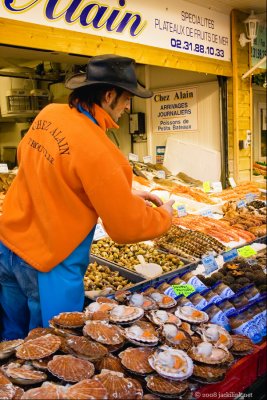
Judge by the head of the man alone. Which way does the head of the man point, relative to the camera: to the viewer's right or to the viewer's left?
to the viewer's right

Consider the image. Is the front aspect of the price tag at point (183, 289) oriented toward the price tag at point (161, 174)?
no

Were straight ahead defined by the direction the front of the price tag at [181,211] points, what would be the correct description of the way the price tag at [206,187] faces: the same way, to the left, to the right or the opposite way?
the same way

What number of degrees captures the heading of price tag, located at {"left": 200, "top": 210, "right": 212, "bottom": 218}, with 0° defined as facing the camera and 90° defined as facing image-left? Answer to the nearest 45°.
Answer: approximately 0°

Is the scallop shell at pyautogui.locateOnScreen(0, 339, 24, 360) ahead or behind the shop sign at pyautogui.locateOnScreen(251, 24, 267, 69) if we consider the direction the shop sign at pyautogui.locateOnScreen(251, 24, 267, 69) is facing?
ahead

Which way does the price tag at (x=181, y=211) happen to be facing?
toward the camera

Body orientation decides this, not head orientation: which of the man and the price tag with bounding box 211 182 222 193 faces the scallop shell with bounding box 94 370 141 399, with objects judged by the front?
the price tag

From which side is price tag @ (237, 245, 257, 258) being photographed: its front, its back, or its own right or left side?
front

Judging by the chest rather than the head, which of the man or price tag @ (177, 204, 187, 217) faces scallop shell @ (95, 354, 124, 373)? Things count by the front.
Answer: the price tag

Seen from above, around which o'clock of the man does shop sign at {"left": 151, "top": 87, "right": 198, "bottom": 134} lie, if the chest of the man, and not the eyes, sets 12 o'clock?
The shop sign is roughly at 11 o'clock from the man.

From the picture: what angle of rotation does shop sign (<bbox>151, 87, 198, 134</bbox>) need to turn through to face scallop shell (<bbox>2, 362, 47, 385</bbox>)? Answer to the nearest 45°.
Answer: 0° — it already faces it

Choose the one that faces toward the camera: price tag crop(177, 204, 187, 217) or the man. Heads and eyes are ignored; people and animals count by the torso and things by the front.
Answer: the price tag

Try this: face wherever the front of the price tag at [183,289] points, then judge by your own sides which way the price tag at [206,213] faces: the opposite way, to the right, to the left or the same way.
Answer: the same way

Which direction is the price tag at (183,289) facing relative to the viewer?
toward the camera

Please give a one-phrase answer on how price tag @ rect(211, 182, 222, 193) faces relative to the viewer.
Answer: facing the viewer

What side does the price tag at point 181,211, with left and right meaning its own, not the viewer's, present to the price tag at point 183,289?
front

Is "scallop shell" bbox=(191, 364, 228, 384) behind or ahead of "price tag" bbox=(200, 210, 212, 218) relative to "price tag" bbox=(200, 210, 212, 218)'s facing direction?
ahead

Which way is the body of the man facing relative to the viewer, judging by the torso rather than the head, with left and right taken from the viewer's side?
facing away from the viewer and to the right of the viewer

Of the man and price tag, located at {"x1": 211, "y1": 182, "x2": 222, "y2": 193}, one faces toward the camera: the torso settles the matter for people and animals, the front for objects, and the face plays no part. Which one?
the price tag
